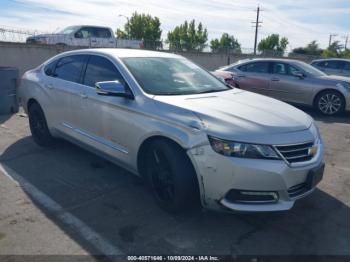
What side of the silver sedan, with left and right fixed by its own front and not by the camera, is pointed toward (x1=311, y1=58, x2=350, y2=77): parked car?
left

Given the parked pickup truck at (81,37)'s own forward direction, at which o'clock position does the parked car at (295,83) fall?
the parked car at (295,83) is roughly at 8 o'clock from the parked pickup truck at (81,37).

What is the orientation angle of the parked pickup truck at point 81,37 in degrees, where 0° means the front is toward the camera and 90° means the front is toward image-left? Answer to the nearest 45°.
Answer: approximately 90°

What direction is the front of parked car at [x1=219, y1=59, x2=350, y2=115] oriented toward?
to the viewer's right

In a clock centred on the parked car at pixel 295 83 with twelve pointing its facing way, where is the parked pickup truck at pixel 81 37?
the parked pickup truck at pixel 81 37 is roughly at 7 o'clock from the parked car at pixel 295 83.

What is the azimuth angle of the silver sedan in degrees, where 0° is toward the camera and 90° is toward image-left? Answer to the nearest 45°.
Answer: approximately 315°

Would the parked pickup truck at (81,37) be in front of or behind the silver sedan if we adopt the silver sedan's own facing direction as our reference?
behind

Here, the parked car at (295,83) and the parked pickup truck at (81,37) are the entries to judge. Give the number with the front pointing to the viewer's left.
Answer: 1
